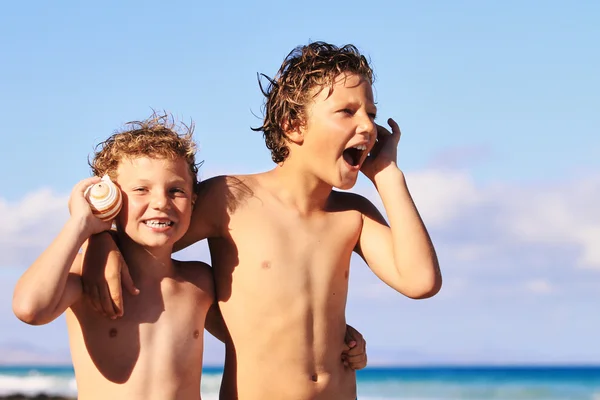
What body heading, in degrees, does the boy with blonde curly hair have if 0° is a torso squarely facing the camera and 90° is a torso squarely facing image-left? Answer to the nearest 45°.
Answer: approximately 0°

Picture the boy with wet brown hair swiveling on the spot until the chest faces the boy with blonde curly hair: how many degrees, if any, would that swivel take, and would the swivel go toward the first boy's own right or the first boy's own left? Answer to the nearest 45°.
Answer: approximately 135° to the first boy's own right

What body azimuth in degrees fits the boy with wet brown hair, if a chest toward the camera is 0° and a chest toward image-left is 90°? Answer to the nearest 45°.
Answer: approximately 315°

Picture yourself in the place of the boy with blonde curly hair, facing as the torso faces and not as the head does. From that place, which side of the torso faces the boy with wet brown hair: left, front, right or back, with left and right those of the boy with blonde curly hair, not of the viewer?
left

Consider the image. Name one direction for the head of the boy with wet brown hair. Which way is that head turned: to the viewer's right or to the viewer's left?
to the viewer's right
